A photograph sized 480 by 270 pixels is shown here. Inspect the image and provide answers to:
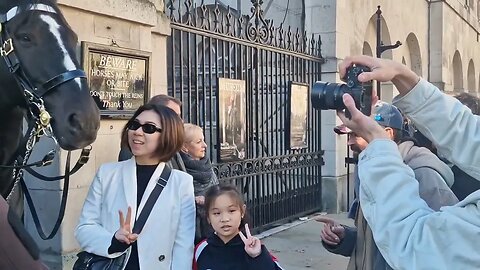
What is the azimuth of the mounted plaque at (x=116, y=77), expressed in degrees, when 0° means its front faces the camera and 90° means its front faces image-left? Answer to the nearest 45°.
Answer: approximately 315°

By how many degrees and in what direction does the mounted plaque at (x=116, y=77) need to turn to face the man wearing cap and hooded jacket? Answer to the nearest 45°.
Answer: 0° — it already faces them

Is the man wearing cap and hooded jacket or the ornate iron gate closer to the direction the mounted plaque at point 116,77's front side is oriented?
the man wearing cap and hooded jacket

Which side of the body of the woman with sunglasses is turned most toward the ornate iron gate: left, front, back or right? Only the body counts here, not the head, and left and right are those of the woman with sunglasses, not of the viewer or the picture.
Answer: back

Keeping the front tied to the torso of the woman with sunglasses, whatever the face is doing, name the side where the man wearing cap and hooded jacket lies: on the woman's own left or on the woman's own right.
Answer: on the woman's own left

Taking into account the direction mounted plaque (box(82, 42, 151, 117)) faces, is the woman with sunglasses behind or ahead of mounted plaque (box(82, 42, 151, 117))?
ahead

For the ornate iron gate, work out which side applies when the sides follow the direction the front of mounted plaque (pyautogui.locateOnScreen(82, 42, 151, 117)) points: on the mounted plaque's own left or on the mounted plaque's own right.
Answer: on the mounted plaque's own left
